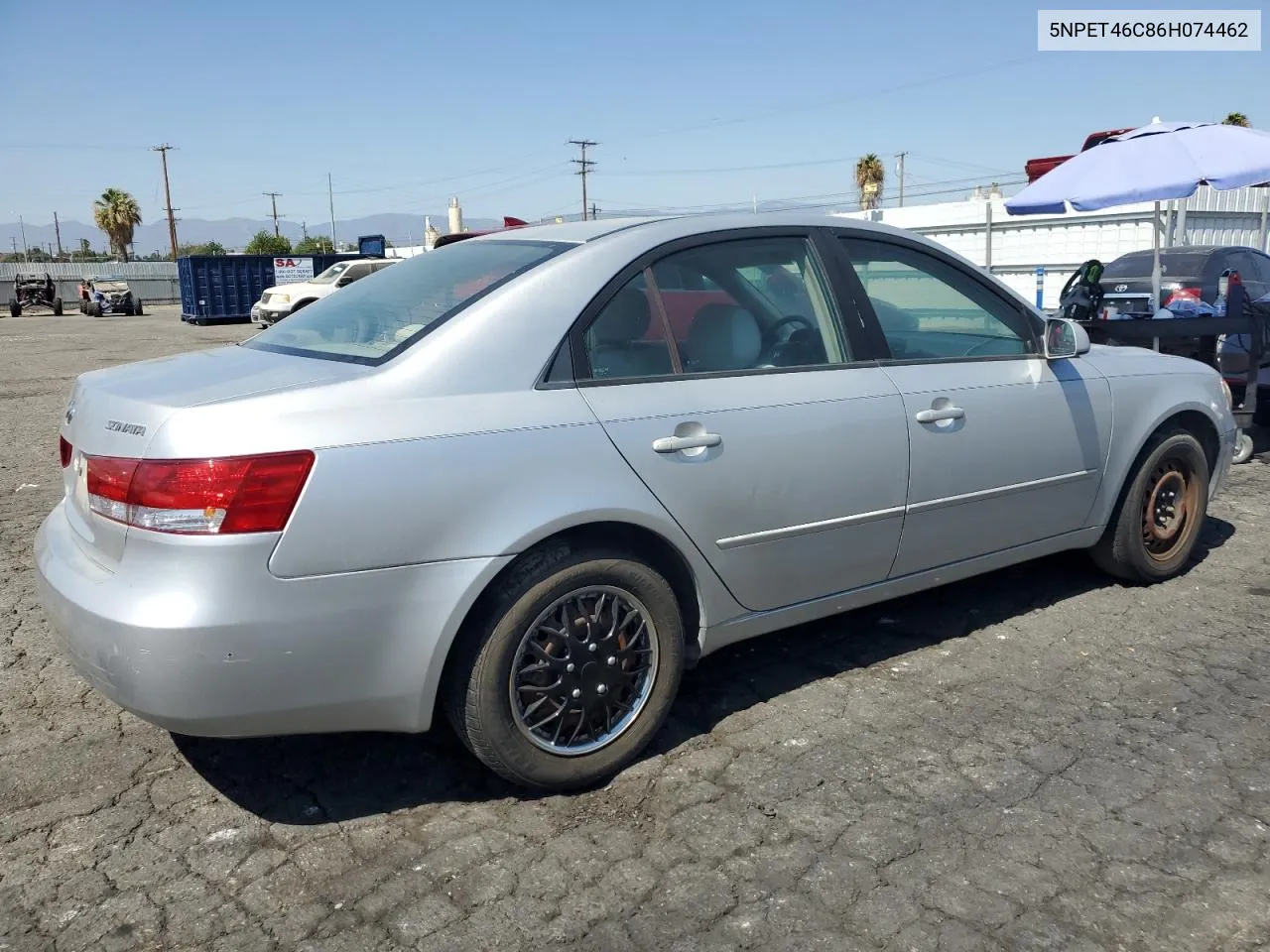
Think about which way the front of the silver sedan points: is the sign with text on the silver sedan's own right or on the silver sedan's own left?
on the silver sedan's own left

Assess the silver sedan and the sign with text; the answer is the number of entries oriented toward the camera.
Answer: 1

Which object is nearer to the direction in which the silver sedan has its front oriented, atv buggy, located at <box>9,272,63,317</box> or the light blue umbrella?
the light blue umbrella

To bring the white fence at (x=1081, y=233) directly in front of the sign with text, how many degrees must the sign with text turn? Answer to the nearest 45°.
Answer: approximately 45° to its left

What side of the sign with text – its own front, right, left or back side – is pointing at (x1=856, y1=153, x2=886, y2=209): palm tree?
left

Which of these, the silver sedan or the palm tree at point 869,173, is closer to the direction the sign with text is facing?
the silver sedan

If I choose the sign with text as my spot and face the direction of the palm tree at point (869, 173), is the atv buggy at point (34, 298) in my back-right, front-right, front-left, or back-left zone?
back-left

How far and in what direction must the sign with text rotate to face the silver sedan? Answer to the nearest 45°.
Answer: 0° — it already faces it

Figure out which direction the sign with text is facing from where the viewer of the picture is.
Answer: facing the viewer

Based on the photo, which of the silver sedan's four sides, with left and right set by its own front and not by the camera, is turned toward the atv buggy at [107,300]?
left

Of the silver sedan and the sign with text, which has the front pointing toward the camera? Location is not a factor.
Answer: the sign with text

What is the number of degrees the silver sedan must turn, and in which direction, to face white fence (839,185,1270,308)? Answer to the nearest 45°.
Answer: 0° — it already faces it

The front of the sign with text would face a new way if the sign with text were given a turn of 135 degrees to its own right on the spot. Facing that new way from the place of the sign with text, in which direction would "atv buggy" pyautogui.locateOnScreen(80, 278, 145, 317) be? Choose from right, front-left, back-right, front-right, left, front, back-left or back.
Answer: front

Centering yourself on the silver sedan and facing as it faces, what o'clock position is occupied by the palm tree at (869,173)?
The palm tree is roughly at 11 o'clock from the silver sedan.

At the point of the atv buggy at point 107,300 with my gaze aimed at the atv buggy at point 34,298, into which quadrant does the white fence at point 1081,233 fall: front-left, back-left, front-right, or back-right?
back-left

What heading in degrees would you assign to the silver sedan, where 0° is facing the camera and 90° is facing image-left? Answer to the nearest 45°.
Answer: approximately 225°

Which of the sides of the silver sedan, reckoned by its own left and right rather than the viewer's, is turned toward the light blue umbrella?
front

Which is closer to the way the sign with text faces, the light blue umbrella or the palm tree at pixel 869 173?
the light blue umbrella
